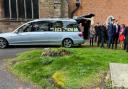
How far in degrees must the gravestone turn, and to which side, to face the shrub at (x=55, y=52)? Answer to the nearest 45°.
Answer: approximately 135° to its right

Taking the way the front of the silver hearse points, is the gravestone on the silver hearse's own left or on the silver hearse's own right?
on the silver hearse's own left

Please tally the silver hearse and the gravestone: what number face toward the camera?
1

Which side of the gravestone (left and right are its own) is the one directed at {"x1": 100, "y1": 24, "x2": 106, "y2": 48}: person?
back

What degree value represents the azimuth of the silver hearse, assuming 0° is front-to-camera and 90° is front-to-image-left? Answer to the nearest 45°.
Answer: approximately 90°

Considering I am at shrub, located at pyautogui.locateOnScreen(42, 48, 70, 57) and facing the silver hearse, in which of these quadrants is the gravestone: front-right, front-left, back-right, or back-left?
back-right

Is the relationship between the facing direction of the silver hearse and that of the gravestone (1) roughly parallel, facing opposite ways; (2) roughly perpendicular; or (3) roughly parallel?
roughly perpendicular

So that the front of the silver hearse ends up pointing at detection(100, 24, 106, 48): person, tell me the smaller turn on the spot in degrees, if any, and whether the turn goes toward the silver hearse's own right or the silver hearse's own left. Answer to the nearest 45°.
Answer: approximately 180°

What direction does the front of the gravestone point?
toward the camera
